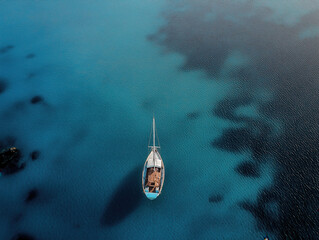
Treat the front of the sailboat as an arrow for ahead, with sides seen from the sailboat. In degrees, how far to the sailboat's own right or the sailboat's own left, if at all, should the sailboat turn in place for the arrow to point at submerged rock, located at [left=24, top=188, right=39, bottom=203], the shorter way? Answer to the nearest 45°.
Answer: approximately 90° to the sailboat's own left

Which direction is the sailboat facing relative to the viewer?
away from the camera

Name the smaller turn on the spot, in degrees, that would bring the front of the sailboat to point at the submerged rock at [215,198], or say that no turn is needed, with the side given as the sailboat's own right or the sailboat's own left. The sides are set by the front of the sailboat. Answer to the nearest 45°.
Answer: approximately 90° to the sailboat's own right

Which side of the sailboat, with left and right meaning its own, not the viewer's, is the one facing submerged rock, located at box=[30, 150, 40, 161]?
left

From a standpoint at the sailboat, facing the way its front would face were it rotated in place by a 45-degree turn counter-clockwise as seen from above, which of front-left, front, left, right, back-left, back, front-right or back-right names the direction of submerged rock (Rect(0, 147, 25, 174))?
front-left

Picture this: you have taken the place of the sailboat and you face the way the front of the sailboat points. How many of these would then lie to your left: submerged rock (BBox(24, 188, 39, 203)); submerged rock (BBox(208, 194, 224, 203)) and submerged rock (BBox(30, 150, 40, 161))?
2
